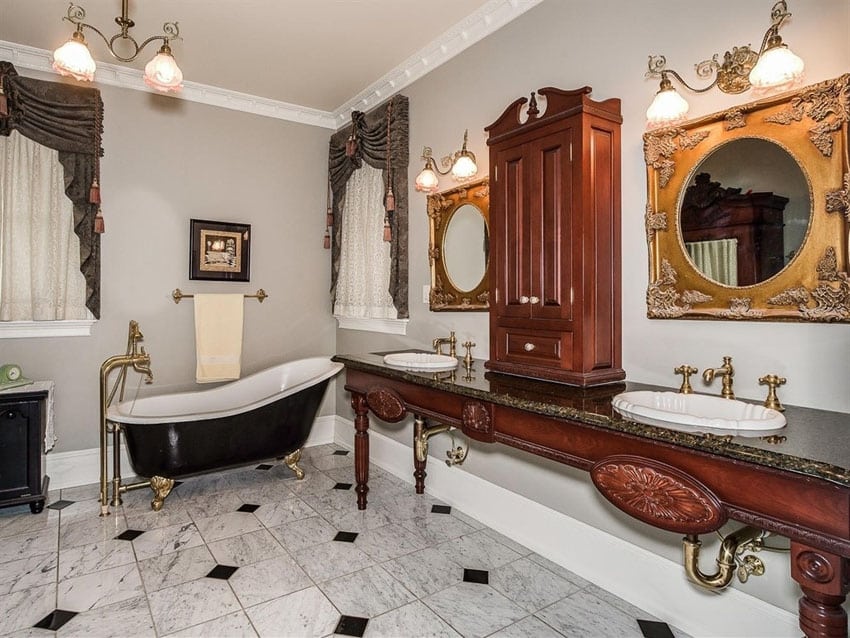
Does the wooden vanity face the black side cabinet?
no

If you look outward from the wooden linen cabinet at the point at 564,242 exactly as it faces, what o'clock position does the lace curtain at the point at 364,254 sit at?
The lace curtain is roughly at 3 o'clock from the wooden linen cabinet.

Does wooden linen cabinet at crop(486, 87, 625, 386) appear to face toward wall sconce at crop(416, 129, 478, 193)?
no

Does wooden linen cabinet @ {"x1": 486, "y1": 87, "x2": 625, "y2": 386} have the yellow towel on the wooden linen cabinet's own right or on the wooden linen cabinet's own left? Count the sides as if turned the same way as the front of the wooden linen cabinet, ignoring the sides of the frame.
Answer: on the wooden linen cabinet's own right

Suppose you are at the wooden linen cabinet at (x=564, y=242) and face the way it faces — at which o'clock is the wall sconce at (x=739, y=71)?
The wall sconce is roughly at 8 o'clock from the wooden linen cabinet.

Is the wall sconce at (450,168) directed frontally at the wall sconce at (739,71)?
no

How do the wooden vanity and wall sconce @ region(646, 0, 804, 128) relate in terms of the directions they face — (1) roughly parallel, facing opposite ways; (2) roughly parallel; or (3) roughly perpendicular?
roughly parallel

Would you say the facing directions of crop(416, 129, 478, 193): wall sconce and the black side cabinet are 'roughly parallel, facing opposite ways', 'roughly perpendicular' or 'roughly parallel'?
roughly perpendicular

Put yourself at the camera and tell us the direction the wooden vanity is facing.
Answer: facing the viewer and to the left of the viewer

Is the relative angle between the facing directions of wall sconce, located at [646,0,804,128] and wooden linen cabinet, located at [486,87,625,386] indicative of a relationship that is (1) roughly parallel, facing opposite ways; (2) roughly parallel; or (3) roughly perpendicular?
roughly parallel

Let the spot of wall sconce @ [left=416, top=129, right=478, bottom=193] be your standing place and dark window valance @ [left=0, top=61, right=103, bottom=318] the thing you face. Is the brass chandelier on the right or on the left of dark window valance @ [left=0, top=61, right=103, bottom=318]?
left

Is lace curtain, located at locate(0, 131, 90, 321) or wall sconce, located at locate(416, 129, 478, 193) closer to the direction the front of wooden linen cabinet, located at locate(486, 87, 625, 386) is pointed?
the lace curtain
